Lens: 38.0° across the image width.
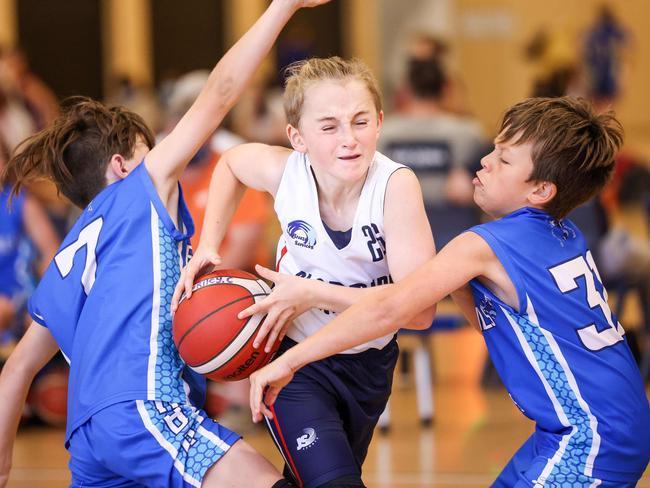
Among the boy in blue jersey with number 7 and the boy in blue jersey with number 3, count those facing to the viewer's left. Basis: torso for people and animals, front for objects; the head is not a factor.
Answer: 1

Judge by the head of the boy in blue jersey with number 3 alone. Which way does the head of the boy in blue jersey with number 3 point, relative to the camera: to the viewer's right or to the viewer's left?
to the viewer's left

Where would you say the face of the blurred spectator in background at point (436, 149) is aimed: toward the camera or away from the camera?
away from the camera

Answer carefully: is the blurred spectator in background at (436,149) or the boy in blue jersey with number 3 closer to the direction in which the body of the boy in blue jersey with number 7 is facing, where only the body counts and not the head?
the blurred spectator in background

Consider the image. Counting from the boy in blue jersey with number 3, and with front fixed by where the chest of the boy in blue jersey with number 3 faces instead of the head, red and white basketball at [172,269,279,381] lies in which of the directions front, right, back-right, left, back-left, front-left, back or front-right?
front

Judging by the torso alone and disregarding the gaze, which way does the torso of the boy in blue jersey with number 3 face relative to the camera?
to the viewer's left

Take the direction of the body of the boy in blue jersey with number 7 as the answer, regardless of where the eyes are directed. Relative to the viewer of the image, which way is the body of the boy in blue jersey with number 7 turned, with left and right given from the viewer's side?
facing away from the viewer and to the right of the viewer

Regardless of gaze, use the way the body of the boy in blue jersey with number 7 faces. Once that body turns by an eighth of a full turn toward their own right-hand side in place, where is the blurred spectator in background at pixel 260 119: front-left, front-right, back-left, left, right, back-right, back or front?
left

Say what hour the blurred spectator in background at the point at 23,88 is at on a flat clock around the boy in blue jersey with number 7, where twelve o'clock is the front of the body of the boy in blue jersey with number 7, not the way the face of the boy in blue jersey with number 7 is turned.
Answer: The blurred spectator in background is roughly at 10 o'clock from the boy in blue jersey with number 7.

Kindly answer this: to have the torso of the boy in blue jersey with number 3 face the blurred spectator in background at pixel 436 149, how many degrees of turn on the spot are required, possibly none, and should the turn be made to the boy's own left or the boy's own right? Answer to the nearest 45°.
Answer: approximately 90° to the boy's own right
